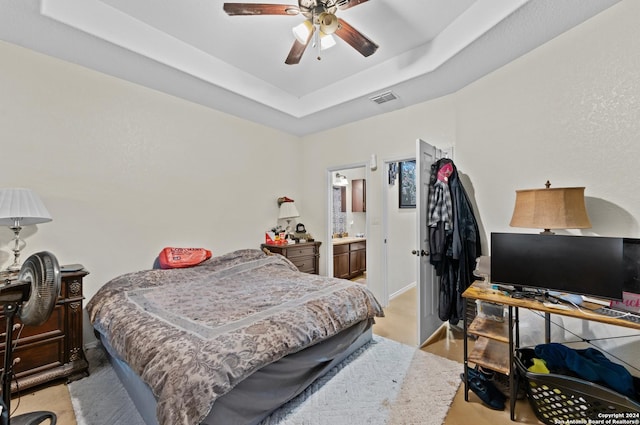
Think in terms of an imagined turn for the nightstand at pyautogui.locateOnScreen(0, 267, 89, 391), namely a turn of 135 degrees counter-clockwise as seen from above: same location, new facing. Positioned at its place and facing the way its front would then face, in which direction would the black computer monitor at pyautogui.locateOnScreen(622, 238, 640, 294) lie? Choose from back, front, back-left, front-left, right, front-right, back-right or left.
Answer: back-right

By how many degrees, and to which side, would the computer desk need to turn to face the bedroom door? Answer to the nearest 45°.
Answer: approximately 90° to its right

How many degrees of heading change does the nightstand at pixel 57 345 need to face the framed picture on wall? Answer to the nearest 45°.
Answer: approximately 45° to its left

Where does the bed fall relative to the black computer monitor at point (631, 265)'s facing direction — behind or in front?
in front

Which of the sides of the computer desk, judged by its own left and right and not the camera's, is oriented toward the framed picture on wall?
right

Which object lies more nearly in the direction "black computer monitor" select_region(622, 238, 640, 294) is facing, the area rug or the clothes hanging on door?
the area rug

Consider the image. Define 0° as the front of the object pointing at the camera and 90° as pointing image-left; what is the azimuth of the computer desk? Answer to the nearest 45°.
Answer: approximately 45°

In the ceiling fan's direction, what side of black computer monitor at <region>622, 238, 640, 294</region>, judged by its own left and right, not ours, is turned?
front

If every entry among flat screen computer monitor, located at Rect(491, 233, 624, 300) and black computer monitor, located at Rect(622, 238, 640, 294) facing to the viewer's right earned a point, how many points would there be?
0

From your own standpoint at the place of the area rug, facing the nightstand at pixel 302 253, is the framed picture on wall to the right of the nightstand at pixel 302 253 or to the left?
right

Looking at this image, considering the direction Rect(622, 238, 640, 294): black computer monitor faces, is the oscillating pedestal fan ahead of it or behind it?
ahead

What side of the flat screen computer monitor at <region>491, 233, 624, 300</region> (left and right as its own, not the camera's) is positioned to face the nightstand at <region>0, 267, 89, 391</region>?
front

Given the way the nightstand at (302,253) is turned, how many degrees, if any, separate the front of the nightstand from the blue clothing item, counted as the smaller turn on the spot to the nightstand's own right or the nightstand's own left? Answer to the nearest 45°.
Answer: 0° — it already faces it

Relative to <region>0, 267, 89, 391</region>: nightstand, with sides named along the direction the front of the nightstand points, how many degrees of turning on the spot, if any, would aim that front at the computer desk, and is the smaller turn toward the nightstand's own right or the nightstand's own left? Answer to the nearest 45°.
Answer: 0° — it already faces it

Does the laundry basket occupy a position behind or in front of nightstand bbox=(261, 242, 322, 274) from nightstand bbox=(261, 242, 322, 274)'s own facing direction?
in front

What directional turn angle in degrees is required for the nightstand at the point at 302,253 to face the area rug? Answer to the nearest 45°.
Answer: approximately 45° to its right

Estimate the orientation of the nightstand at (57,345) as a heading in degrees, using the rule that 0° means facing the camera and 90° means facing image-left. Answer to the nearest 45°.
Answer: approximately 315°

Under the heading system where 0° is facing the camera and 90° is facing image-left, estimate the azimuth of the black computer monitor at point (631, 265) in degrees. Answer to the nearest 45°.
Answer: approximately 45°
